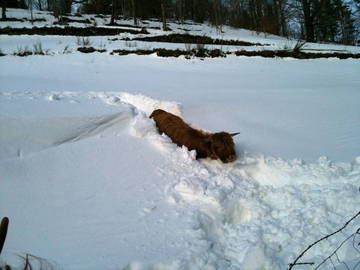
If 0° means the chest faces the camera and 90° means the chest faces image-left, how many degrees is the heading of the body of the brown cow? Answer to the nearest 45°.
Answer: approximately 315°
